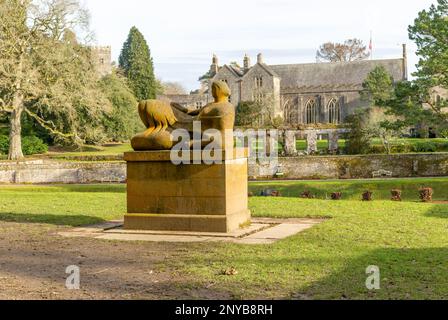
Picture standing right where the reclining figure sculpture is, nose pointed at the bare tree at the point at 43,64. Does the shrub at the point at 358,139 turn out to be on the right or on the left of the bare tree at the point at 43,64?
right

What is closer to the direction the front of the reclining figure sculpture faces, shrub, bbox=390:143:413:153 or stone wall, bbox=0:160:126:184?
the stone wall

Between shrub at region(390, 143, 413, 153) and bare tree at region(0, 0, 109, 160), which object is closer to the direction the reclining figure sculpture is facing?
the bare tree

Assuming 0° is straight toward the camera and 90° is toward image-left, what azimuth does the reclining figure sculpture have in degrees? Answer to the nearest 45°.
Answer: approximately 90°

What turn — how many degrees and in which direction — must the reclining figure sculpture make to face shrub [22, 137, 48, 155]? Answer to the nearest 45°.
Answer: approximately 90° to its right

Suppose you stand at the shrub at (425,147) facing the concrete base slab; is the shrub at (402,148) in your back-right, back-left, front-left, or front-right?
front-right

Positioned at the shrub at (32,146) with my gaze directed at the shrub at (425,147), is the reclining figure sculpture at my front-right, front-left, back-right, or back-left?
front-right

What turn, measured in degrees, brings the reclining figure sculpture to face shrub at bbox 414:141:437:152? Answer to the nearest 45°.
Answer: approximately 135° to its right

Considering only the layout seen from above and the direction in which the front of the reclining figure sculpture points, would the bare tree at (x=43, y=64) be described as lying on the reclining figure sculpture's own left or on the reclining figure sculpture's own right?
on the reclining figure sculpture's own right
